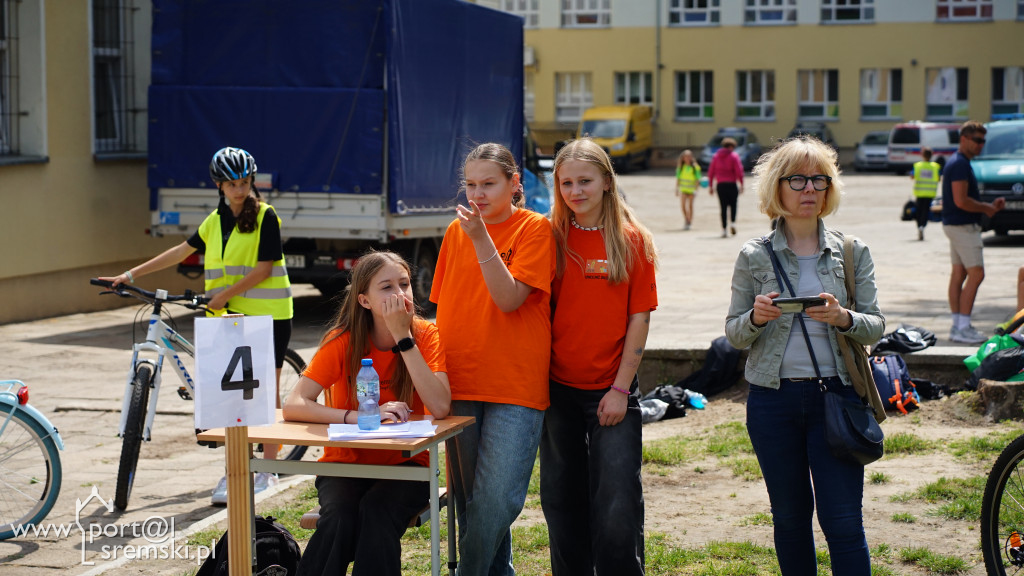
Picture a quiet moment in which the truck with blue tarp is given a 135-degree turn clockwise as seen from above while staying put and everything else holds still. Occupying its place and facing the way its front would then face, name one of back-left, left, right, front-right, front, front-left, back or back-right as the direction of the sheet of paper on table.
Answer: front

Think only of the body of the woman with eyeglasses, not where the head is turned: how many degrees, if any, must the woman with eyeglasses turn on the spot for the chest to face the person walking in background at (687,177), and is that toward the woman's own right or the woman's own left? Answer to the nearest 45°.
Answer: approximately 180°

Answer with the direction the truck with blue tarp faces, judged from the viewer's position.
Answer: facing away from the viewer and to the right of the viewer

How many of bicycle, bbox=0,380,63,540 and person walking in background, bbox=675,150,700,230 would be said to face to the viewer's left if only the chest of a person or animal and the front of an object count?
1

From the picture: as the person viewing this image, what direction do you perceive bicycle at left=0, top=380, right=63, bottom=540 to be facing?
facing to the left of the viewer

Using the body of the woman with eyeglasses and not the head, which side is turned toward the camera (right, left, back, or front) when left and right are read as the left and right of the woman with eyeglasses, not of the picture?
front

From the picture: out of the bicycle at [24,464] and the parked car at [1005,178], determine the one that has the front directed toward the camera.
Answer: the parked car

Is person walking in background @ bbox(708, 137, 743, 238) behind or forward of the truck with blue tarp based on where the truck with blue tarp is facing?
forward

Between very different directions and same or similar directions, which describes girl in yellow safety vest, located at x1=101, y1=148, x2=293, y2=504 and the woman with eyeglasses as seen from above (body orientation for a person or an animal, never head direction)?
same or similar directions

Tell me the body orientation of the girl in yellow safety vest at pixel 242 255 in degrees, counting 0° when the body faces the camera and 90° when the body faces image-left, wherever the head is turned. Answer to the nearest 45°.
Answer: approximately 45°

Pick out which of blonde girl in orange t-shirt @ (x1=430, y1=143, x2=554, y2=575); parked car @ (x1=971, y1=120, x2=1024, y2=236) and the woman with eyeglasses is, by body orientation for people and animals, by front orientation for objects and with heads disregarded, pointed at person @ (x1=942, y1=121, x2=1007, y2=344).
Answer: the parked car
